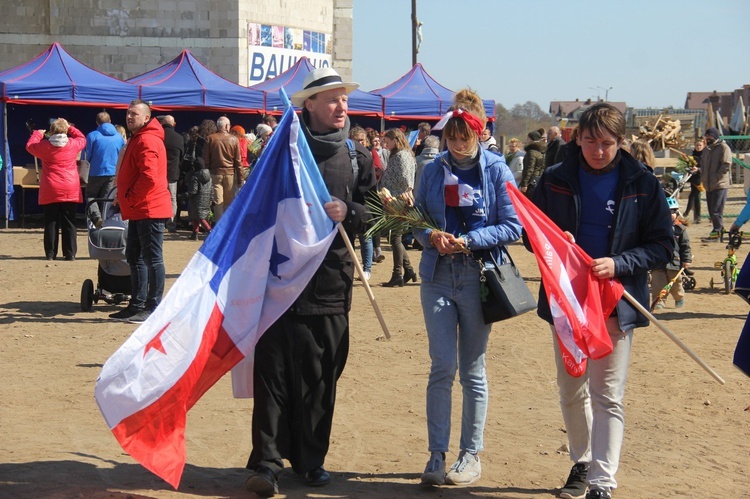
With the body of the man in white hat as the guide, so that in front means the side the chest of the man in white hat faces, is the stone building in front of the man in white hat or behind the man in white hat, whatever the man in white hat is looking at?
behind

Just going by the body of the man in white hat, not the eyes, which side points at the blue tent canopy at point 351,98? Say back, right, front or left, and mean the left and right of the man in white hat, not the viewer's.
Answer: back

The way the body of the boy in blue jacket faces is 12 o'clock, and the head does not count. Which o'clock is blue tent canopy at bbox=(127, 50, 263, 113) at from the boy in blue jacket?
The blue tent canopy is roughly at 5 o'clock from the boy in blue jacket.

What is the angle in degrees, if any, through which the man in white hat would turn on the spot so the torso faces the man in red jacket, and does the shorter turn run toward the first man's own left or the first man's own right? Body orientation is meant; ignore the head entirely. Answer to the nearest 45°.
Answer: approximately 180°

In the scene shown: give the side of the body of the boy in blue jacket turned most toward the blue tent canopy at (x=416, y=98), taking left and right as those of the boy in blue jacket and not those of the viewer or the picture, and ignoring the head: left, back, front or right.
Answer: back

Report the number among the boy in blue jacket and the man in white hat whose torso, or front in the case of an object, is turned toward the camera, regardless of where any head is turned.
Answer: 2

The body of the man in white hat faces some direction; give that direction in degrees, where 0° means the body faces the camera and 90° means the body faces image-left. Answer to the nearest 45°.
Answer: approximately 0°

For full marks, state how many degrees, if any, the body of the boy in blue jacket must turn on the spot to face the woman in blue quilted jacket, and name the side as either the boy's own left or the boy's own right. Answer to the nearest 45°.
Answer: approximately 90° to the boy's own right

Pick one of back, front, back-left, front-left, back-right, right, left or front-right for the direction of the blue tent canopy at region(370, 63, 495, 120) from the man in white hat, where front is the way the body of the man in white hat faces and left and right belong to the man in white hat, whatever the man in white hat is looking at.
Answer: back
